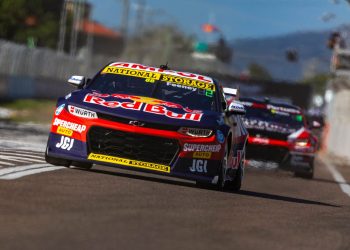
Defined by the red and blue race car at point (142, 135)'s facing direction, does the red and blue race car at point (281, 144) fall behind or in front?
behind

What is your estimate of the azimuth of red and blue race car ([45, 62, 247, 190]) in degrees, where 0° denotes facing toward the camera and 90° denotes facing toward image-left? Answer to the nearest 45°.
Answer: approximately 0°
